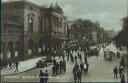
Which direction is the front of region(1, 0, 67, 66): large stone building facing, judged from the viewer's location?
facing the viewer and to the right of the viewer
